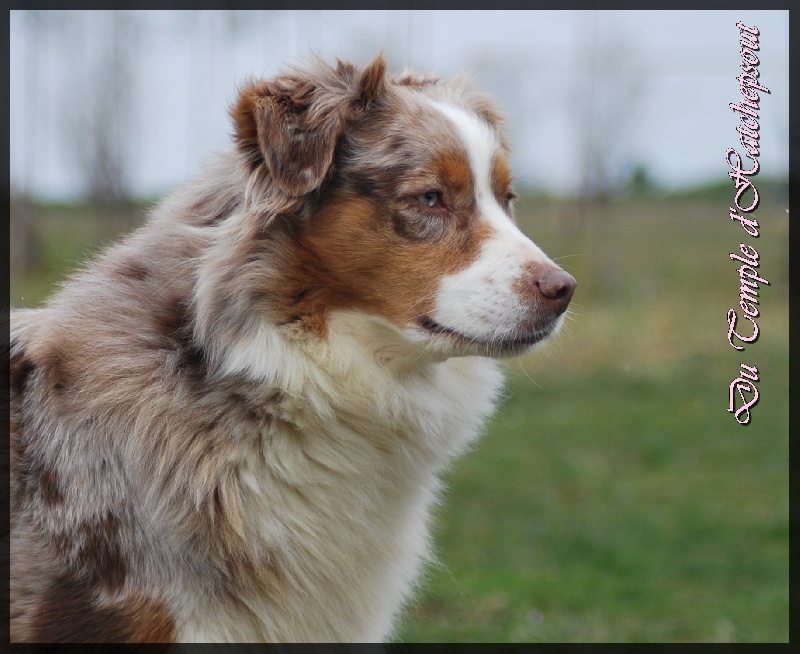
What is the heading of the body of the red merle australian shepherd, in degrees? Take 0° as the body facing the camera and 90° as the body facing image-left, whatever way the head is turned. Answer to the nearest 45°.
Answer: approximately 315°
